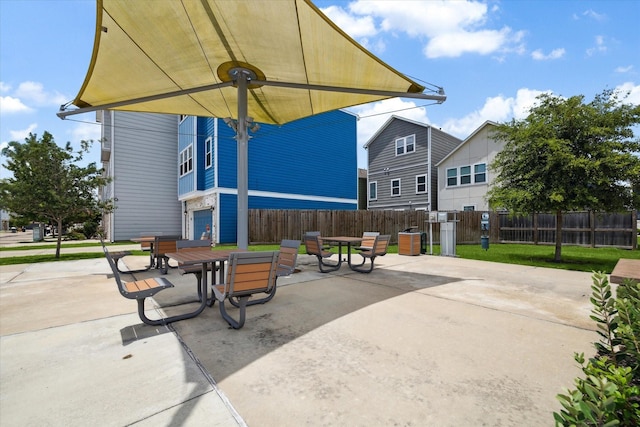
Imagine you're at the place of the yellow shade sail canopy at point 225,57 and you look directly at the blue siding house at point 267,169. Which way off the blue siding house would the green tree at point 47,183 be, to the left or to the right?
left

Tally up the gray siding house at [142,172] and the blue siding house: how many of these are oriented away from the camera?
0

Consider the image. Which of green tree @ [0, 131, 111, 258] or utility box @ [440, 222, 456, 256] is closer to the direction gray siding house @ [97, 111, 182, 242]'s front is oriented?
the green tree

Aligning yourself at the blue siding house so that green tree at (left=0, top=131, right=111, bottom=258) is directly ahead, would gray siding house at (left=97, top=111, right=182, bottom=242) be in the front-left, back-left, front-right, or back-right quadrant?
front-right

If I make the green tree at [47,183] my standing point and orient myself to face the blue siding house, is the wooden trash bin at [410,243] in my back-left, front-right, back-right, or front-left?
front-right

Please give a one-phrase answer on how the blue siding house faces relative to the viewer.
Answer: facing the viewer and to the left of the viewer

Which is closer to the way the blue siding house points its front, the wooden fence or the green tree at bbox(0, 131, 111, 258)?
the green tree

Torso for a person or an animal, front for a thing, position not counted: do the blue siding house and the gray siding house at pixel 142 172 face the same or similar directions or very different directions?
same or similar directions

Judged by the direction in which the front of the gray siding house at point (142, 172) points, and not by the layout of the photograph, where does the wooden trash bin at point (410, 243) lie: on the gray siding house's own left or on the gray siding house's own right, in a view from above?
on the gray siding house's own left

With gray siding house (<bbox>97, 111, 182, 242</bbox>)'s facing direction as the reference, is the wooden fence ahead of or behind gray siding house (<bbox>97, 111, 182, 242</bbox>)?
behind

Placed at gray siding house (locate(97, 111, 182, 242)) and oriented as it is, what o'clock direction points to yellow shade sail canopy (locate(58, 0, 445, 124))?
The yellow shade sail canopy is roughly at 9 o'clock from the gray siding house.

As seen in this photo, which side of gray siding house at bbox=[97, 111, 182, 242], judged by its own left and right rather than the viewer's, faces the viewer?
left

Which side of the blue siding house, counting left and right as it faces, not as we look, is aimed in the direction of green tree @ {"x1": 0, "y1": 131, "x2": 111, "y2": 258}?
front
